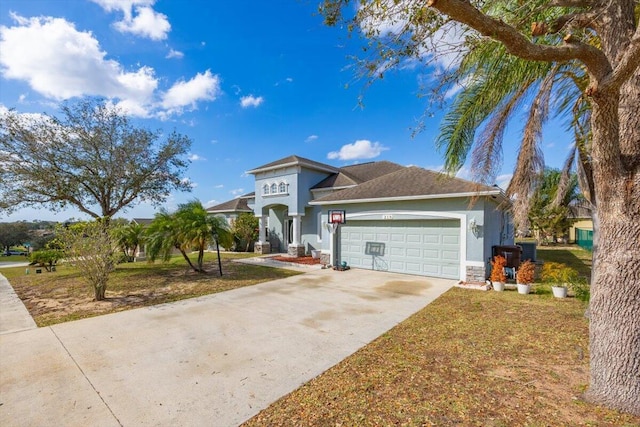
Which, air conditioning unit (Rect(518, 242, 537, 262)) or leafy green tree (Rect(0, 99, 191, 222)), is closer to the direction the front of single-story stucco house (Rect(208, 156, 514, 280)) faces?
the leafy green tree

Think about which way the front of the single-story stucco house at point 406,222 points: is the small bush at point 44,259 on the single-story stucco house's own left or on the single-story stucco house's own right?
on the single-story stucco house's own right

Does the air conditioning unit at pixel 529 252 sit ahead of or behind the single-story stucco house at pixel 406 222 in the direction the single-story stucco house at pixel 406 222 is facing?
behind

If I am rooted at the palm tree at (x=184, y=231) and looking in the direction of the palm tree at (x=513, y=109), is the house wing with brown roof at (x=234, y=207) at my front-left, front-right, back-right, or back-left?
back-left

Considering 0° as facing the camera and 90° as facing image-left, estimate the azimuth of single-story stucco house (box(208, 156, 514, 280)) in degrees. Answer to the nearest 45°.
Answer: approximately 45°

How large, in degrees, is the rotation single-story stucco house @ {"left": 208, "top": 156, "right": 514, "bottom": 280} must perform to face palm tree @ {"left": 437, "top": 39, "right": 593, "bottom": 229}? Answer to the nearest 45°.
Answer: approximately 45° to its left

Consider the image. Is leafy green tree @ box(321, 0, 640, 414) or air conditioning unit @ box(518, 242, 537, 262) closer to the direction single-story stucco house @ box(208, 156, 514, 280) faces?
the leafy green tree

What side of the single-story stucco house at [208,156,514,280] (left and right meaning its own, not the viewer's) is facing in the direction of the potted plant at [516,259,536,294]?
left

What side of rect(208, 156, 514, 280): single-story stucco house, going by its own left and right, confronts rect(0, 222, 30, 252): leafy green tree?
right
